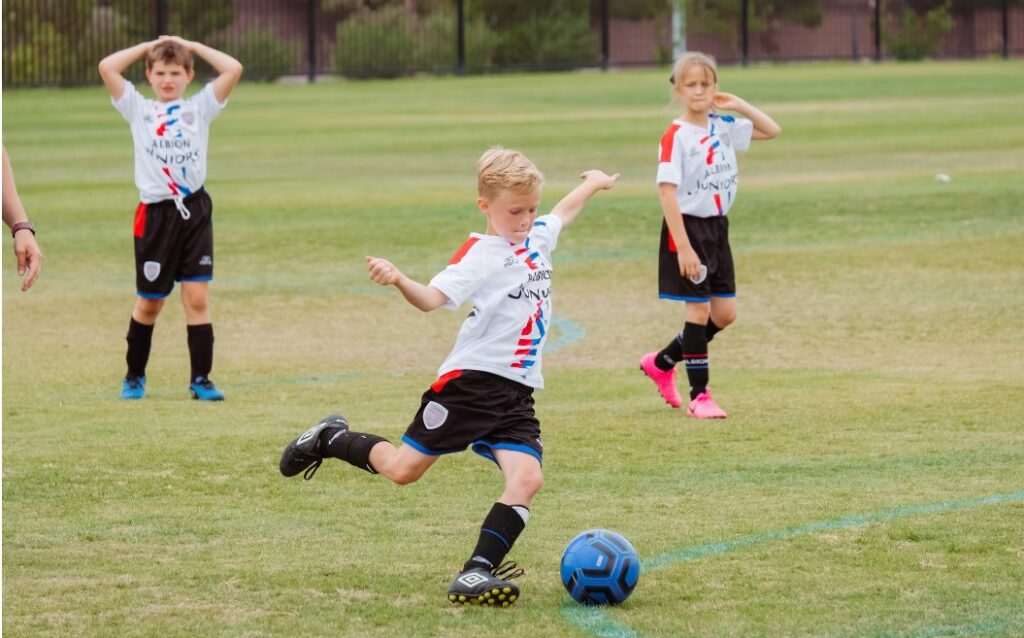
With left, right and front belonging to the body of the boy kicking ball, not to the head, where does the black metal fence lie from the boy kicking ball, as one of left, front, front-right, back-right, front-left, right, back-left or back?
back-left

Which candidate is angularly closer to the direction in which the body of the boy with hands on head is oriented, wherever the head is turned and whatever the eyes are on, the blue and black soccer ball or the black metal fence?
the blue and black soccer ball

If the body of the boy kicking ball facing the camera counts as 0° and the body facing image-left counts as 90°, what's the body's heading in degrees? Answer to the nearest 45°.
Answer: approximately 315°

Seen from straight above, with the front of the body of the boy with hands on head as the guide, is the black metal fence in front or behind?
behind

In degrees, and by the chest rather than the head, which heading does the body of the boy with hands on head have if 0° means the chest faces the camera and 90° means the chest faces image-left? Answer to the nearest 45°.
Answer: approximately 0°
